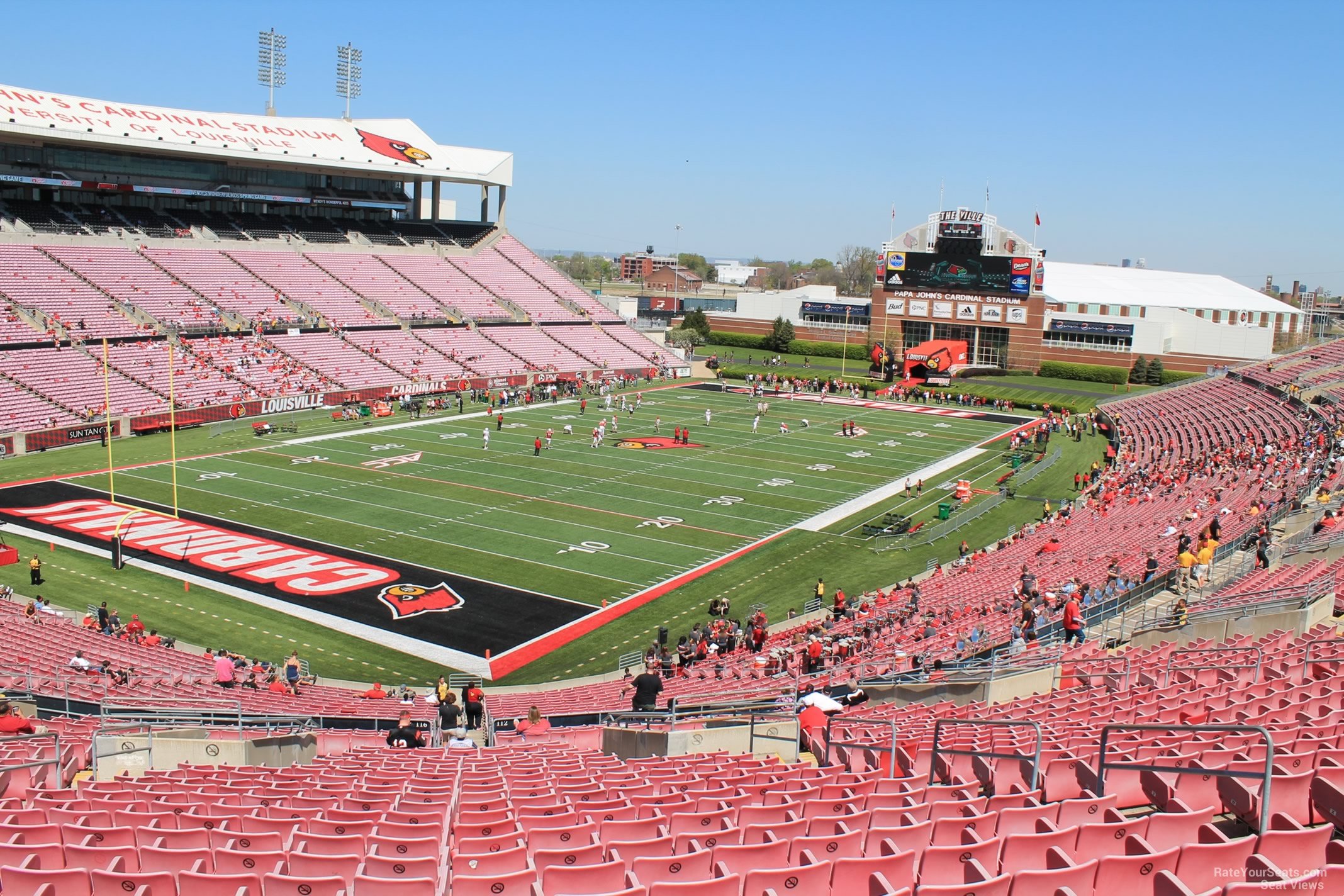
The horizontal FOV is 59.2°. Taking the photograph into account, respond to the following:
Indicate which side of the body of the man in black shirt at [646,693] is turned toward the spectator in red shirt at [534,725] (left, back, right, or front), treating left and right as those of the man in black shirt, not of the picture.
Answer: left

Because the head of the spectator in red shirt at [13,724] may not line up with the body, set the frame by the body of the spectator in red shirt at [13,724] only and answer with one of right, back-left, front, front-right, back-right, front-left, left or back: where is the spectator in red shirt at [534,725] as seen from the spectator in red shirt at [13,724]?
front-right

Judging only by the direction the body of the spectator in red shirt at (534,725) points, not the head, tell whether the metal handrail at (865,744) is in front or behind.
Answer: behind

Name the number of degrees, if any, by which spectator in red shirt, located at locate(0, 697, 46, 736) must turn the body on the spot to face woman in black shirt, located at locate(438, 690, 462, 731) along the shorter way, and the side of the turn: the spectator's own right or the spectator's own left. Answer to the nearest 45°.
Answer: approximately 45° to the spectator's own right

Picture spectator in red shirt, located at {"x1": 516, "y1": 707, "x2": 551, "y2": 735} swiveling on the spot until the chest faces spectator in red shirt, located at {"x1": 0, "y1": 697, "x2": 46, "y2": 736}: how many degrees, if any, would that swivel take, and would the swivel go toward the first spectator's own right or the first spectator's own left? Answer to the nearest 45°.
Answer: approximately 135° to the first spectator's own left

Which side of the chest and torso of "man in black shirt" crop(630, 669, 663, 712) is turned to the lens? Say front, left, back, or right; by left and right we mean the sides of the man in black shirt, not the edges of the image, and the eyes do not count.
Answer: back

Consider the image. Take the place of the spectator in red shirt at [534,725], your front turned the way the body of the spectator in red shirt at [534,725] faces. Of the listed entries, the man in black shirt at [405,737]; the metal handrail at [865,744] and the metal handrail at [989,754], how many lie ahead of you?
0

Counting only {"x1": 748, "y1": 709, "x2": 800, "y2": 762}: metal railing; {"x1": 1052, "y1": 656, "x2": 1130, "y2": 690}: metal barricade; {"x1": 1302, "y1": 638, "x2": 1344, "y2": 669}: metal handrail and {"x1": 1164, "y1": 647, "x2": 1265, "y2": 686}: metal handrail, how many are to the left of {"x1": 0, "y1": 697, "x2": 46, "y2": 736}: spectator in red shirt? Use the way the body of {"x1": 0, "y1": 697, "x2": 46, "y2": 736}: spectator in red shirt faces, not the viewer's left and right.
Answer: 0

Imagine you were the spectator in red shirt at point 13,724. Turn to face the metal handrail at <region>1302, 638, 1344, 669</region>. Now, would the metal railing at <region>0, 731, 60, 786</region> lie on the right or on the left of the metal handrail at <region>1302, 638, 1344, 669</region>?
right

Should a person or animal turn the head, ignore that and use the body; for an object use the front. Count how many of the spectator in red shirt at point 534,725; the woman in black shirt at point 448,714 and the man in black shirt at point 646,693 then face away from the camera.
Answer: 3

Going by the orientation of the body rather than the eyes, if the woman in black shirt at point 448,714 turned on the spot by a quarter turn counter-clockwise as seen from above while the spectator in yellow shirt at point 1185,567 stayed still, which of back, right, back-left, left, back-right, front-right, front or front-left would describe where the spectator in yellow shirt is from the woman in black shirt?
back

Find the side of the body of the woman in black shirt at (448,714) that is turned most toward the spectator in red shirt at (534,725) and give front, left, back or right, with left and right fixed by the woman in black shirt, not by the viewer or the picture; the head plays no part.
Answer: right

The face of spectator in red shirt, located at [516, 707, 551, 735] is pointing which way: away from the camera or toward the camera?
away from the camera

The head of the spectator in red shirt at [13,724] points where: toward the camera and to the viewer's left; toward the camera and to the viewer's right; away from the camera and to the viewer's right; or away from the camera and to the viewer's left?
away from the camera and to the viewer's right

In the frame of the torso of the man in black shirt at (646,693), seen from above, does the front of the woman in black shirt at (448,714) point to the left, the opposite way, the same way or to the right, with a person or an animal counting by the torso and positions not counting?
the same way

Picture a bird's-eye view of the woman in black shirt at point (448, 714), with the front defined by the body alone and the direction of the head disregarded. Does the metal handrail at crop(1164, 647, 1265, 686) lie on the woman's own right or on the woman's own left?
on the woman's own right

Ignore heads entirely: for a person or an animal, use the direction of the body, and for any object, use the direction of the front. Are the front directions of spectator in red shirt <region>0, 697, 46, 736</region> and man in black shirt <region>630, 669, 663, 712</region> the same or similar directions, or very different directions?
same or similar directions

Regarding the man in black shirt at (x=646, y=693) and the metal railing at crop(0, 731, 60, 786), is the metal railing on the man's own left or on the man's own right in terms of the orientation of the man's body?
on the man's own left

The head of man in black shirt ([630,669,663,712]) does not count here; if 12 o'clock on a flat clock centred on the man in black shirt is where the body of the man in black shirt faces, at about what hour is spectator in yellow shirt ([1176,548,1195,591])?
The spectator in yellow shirt is roughly at 2 o'clock from the man in black shirt.

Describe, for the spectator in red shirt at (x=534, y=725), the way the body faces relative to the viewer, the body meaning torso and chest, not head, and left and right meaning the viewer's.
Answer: facing away from the viewer
